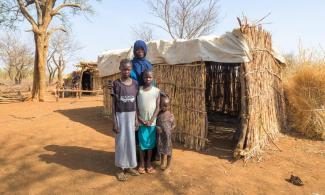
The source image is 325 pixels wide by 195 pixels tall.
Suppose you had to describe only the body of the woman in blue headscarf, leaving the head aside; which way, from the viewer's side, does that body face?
toward the camera

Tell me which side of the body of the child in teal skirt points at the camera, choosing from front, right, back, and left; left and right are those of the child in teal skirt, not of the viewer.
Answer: front

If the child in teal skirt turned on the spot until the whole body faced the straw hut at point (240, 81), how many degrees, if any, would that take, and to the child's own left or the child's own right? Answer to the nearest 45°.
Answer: approximately 135° to the child's own left

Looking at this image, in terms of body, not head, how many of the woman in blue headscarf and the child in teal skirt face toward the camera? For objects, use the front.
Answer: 2

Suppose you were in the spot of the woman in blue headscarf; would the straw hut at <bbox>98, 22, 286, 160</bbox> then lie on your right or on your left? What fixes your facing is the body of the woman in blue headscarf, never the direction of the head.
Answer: on your left

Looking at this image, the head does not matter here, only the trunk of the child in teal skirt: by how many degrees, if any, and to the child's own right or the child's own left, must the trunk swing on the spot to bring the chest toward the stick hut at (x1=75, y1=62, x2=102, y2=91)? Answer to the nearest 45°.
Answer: approximately 180°

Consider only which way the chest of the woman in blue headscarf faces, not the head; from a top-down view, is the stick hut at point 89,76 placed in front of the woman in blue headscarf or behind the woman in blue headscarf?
behind

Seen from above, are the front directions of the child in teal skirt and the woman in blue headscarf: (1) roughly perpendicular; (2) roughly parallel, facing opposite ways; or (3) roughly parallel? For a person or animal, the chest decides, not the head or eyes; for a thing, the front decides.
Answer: roughly parallel

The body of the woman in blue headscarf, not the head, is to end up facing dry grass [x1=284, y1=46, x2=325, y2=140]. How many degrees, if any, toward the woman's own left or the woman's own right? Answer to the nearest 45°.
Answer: approximately 135° to the woman's own left
